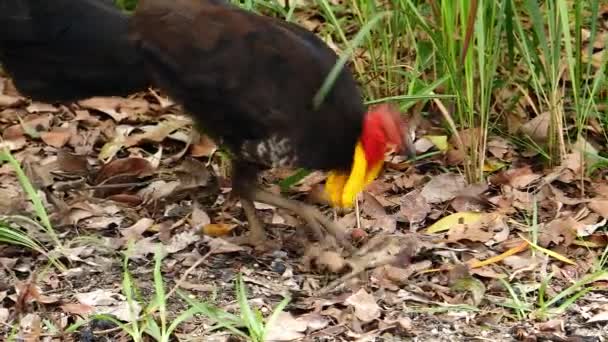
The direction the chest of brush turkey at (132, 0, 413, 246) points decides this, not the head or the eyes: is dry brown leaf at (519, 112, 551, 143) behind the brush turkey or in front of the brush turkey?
in front

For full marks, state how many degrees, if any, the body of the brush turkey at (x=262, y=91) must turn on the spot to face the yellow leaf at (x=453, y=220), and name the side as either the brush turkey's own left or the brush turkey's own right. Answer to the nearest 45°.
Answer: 0° — it already faces it

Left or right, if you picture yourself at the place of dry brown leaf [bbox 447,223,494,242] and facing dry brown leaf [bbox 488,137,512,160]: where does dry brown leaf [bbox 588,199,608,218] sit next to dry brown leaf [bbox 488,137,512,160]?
right

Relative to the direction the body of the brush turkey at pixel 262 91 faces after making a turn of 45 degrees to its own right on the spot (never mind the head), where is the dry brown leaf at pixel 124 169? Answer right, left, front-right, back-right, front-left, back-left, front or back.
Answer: back

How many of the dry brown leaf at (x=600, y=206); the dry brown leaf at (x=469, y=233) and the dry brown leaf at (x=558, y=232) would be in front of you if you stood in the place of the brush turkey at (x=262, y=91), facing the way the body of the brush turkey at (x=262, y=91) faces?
3

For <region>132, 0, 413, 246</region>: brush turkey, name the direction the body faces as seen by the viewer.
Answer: to the viewer's right
